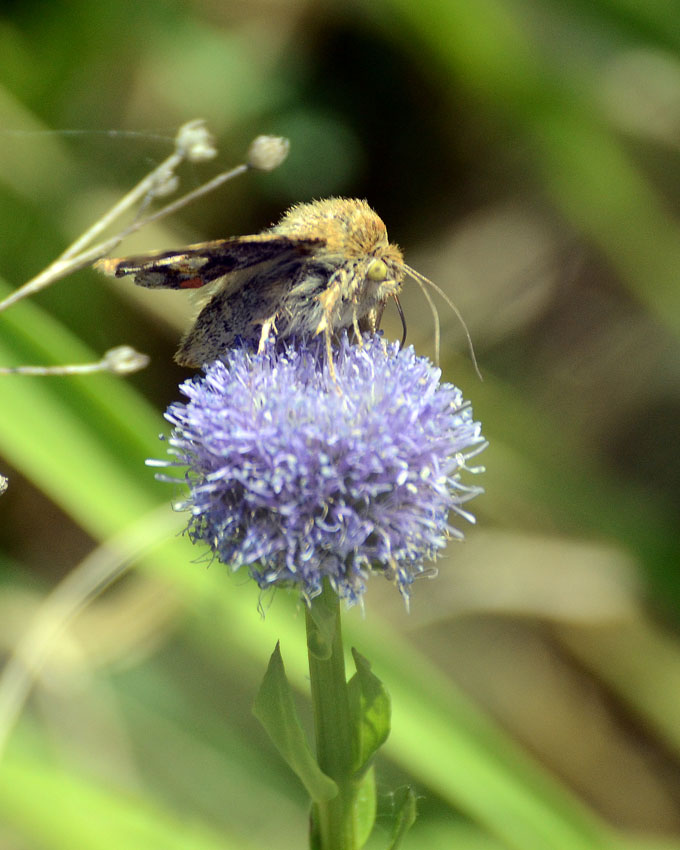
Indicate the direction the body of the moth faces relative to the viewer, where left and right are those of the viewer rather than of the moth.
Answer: facing to the right of the viewer
